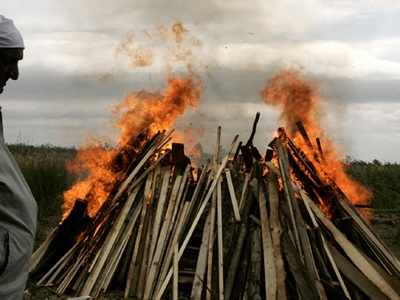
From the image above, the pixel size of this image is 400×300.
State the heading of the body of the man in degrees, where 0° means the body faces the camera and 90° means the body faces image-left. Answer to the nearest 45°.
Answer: approximately 270°

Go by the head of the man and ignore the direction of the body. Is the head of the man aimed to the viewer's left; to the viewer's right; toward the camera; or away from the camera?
to the viewer's right

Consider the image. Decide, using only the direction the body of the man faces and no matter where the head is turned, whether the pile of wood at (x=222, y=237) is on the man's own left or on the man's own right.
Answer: on the man's own left
